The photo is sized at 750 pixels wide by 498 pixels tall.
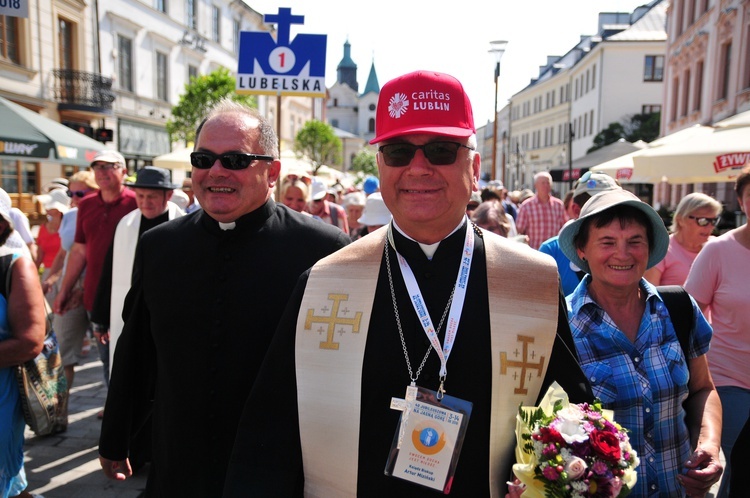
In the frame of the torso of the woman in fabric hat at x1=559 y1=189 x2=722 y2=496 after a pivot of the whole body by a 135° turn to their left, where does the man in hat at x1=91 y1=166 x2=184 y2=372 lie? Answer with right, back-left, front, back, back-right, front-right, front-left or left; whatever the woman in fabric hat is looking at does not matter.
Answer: back-left

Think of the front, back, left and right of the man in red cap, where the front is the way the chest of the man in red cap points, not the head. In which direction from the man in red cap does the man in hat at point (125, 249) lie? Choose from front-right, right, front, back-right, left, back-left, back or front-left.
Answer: back-right

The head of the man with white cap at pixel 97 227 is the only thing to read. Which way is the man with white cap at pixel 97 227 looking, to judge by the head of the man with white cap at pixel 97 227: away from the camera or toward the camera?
toward the camera

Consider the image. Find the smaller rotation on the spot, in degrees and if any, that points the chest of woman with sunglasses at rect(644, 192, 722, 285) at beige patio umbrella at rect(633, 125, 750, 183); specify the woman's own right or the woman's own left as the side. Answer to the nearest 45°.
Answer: approximately 135° to the woman's own left

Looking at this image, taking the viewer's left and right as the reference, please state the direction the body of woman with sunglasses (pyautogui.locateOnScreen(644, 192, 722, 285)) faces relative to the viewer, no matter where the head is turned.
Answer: facing the viewer and to the right of the viewer

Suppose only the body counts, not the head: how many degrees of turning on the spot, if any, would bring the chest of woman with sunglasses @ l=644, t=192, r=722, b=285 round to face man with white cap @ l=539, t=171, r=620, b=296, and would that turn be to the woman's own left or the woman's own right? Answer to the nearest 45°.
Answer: approximately 90° to the woman's own right

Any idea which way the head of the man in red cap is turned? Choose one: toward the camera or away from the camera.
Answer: toward the camera

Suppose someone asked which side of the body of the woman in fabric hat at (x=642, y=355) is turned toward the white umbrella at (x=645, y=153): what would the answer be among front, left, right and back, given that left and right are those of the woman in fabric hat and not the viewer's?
back

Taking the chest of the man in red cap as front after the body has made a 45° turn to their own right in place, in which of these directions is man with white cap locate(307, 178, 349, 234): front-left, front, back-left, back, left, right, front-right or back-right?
back-right

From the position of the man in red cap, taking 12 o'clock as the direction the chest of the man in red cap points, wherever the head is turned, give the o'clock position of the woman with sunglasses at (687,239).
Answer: The woman with sunglasses is roughly at 7 o'clock from the man in red cap.

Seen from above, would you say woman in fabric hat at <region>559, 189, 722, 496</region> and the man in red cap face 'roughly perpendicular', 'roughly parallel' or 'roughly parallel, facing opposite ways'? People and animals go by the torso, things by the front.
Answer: roughly parallel

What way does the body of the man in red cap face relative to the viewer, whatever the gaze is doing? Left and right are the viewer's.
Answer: facing the viewer

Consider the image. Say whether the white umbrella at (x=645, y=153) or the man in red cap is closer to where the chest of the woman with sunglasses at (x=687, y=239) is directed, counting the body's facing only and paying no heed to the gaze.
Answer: the man in red cap

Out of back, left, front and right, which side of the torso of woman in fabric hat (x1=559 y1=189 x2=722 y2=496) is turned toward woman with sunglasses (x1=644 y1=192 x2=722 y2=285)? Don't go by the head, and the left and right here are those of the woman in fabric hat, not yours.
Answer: back

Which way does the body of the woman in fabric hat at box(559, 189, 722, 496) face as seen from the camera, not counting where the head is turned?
toward the camera

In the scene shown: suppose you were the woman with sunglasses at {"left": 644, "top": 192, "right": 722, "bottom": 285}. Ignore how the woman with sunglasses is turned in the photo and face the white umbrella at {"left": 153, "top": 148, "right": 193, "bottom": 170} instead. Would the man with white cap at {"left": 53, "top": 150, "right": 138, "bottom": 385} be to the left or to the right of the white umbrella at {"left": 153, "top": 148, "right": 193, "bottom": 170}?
left

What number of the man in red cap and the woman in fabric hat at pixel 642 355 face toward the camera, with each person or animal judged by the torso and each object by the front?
2
